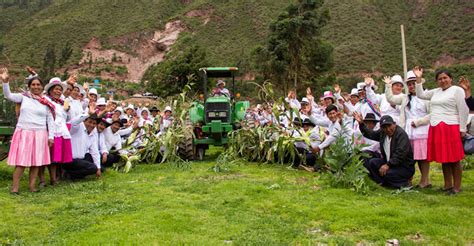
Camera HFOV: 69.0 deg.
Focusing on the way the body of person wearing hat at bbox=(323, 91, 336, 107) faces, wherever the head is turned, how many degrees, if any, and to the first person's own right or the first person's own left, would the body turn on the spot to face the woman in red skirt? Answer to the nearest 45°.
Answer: approximately 90° to the first person's own left

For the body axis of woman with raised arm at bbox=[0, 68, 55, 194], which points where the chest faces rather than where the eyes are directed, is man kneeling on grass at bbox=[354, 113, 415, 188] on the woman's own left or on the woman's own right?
on the woman's own left

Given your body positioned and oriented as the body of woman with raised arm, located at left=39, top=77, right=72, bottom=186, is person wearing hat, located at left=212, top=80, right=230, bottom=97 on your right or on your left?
on your left

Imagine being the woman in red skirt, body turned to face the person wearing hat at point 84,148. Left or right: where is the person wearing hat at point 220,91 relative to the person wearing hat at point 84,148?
right

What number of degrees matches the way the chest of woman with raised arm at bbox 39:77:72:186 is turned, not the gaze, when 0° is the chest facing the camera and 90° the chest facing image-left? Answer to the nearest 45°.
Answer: approximately 315°

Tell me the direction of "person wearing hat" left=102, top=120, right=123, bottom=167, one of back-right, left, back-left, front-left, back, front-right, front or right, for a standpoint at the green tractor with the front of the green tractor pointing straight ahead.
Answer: front-right

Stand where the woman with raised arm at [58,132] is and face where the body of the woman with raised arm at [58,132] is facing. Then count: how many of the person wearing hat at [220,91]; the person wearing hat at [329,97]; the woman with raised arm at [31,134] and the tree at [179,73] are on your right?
1

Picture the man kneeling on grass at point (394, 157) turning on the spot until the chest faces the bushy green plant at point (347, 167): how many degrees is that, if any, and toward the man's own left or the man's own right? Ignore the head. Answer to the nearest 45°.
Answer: approximately 45° to the man's own right

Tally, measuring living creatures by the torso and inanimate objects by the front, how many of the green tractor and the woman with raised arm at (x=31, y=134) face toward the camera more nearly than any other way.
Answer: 2

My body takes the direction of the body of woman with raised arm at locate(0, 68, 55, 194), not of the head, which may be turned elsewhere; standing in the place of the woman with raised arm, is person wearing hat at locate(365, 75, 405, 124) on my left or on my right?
on my left

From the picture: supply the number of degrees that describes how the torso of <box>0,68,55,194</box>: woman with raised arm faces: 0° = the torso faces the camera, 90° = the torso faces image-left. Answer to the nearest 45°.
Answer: approximately 0°

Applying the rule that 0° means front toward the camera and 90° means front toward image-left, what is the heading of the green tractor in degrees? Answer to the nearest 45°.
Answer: approximately 0°
